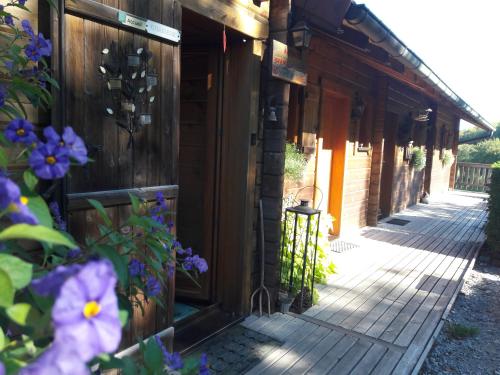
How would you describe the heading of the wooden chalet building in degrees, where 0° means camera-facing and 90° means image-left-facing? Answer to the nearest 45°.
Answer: approximately 315°

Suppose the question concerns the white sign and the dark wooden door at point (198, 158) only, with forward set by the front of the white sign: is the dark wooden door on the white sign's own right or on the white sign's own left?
on the white sign's own left

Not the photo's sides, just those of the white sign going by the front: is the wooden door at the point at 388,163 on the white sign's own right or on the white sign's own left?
on the white sign's own left

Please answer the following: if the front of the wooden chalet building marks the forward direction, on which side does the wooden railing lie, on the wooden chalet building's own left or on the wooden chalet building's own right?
on the wooden chalet building's own left

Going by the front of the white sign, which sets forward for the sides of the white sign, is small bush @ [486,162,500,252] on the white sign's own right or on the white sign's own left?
on the white sign's own left

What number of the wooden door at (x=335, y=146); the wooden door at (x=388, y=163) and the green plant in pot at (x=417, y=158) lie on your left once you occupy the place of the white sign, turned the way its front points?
3

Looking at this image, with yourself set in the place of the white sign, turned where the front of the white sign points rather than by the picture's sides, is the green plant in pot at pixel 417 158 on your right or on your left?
on your left

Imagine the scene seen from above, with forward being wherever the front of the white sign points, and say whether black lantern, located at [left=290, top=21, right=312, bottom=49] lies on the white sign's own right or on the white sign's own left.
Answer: on the white sign's own left

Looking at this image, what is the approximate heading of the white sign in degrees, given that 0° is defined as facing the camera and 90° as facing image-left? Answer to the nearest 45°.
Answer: approximately 315°

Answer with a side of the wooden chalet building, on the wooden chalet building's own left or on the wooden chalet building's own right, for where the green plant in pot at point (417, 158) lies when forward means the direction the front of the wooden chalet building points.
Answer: on the wooden chalet building's own left
